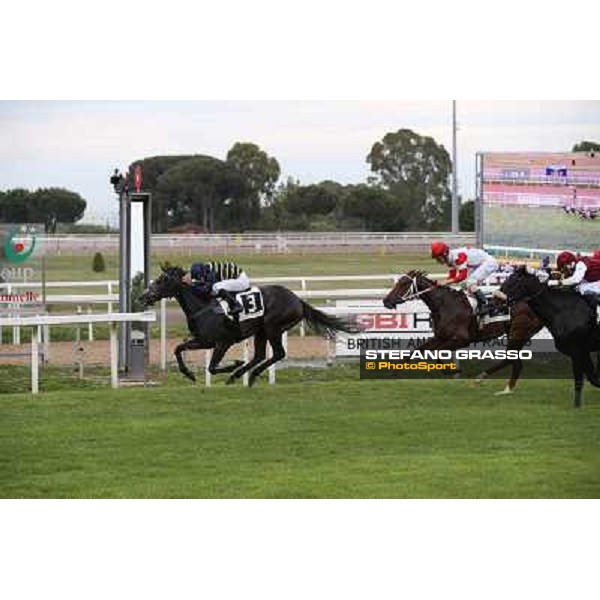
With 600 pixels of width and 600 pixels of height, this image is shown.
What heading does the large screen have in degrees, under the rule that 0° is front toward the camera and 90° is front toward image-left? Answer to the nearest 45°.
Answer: approximately 0°

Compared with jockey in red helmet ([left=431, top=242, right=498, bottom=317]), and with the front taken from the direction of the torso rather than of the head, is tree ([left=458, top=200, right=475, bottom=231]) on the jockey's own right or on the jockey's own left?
on the jockey's own right

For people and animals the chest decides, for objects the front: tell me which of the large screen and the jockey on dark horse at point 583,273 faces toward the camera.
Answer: the large screen

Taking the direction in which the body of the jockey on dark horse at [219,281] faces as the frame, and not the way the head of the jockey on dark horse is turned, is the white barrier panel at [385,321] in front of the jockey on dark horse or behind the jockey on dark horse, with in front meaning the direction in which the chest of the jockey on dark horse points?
behind

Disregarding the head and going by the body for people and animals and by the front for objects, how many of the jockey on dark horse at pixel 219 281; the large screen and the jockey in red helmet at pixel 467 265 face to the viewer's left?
2

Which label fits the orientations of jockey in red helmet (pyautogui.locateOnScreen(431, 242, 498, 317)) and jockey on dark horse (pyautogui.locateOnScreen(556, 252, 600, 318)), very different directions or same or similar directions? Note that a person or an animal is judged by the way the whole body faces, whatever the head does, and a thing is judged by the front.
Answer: same or similar directions

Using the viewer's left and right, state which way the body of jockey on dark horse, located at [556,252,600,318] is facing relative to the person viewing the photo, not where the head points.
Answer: facing to the left of the viewer

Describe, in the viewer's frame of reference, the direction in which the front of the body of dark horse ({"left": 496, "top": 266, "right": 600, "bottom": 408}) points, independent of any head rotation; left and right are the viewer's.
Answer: facing to the left of the viewer

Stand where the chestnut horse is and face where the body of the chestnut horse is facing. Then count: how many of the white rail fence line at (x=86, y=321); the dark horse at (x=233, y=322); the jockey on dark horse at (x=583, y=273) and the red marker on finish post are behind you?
1

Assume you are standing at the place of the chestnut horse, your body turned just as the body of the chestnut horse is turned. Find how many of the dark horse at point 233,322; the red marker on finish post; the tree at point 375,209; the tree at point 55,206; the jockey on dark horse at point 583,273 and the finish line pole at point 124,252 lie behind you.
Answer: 1

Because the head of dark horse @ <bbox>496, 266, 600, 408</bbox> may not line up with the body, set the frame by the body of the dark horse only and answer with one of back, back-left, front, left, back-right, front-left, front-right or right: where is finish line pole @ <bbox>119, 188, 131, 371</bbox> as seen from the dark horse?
front

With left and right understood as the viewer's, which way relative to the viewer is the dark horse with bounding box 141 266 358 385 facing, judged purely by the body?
facing to the left of the viewer

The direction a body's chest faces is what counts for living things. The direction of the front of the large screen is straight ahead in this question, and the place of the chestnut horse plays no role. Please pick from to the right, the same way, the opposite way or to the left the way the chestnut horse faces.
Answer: to the right

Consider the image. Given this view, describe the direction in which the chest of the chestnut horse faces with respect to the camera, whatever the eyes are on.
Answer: to the viewer's left

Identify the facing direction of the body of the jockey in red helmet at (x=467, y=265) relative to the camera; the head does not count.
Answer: to the viewer's left
